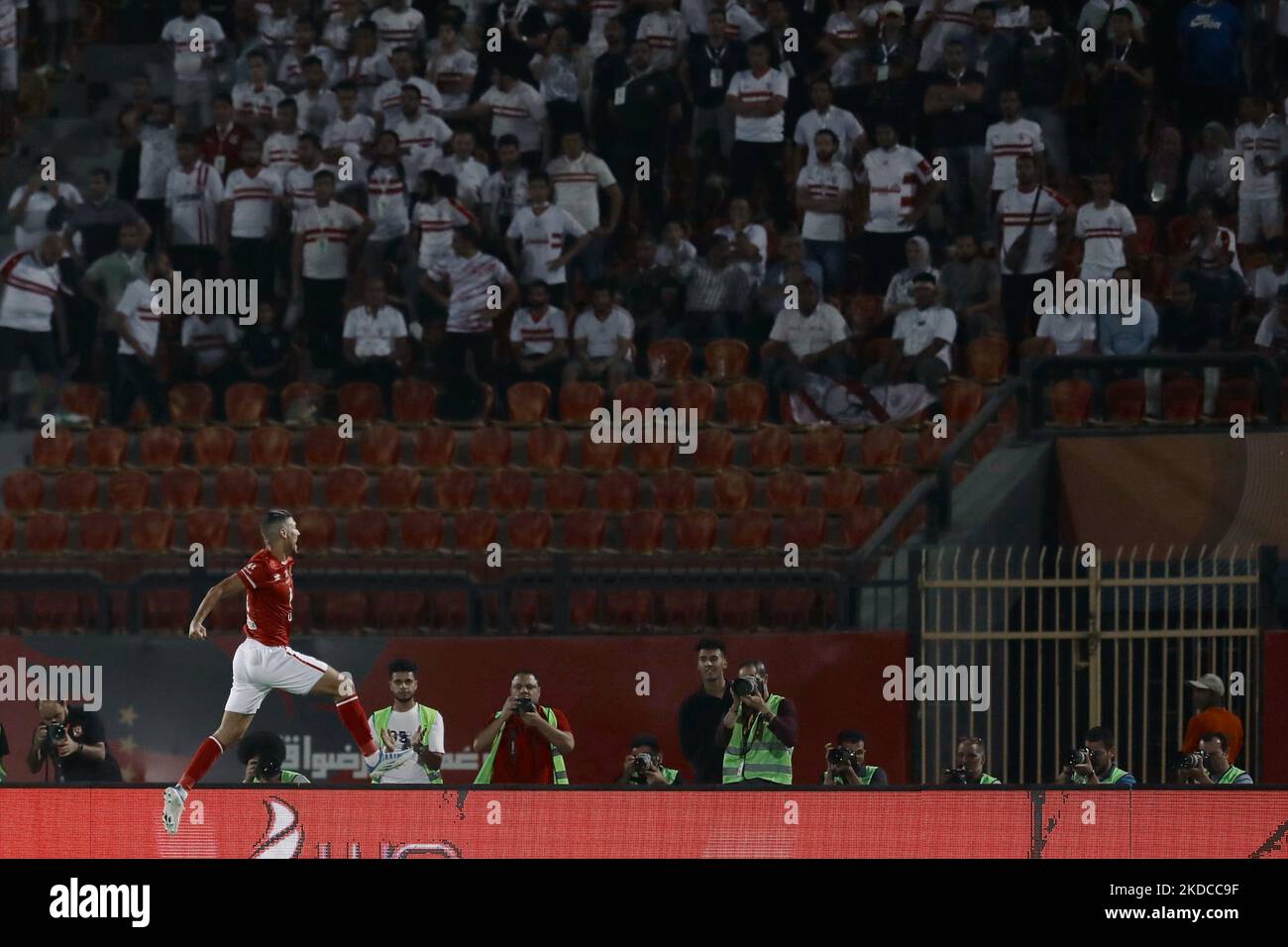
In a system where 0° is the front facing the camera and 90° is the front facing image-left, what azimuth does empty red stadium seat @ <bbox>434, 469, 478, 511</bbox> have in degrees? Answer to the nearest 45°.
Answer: approximately 0°

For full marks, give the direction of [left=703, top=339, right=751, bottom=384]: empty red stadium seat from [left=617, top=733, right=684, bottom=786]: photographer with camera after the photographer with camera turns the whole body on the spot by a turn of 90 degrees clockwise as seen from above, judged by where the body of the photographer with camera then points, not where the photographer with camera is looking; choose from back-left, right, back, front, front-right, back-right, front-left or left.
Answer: right

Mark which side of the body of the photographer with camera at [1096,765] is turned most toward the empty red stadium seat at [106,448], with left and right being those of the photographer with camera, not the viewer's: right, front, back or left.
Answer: right

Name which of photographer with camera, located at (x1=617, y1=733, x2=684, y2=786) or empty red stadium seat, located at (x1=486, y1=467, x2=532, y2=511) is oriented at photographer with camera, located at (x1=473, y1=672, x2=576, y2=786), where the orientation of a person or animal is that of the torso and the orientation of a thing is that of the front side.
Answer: the empty red stadium seat

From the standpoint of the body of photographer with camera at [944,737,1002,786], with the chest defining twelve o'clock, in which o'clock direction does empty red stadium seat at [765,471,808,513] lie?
The empty red stadium seat is roughly at 4 o'clock from the photographer with camera.

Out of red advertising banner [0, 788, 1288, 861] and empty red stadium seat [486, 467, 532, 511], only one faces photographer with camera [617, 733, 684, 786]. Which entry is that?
the empty red stadium seat
